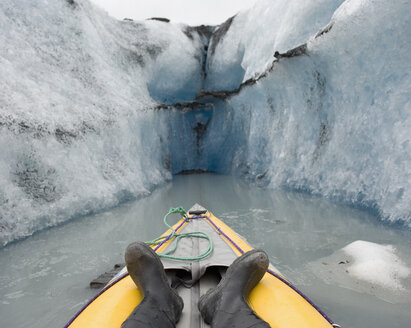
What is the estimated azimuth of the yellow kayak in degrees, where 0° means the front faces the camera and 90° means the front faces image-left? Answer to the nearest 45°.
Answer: approximately 180°
